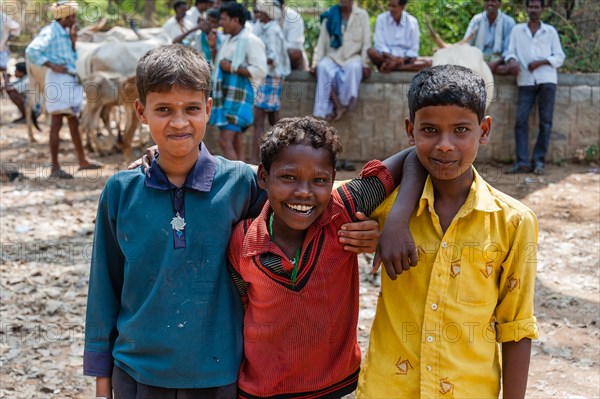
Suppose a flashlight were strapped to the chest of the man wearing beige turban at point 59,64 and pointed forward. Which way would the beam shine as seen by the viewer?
to the viewer's right

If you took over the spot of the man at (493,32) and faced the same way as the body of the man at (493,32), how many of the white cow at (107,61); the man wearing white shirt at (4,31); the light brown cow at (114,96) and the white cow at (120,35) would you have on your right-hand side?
4

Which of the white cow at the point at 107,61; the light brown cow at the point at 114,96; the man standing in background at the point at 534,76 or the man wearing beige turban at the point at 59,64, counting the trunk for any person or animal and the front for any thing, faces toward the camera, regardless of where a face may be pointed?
the man standing in background

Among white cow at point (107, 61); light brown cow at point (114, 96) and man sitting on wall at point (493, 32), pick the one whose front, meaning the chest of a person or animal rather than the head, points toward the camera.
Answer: the man sitting on wall

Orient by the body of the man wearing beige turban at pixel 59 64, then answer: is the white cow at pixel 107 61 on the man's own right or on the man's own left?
on the man's own left

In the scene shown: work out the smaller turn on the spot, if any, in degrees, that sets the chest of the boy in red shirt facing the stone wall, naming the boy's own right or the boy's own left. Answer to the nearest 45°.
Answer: approximately 180°
